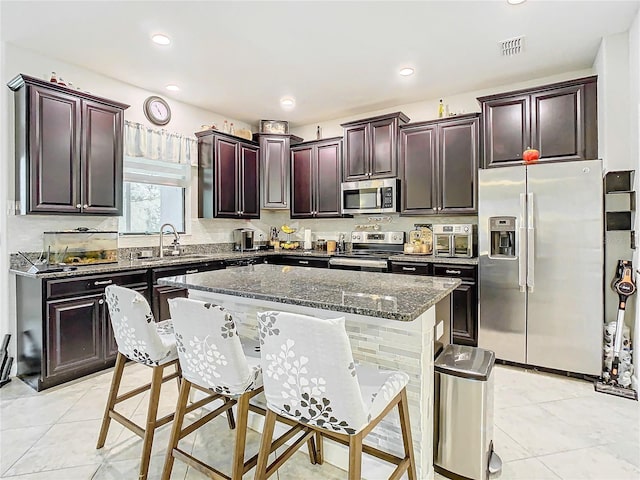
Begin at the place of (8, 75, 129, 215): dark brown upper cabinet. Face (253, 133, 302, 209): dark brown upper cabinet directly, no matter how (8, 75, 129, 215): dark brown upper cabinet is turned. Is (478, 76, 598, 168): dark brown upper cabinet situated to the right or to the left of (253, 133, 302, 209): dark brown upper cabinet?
right

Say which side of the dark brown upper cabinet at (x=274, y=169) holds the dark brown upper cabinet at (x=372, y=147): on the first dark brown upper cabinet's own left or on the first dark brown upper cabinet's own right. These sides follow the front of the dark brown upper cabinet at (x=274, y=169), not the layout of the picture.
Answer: on the first dark brown upper cabinet's own left

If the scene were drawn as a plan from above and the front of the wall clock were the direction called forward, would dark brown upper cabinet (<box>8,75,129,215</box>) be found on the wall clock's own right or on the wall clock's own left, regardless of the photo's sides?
on the wall clock's own right
